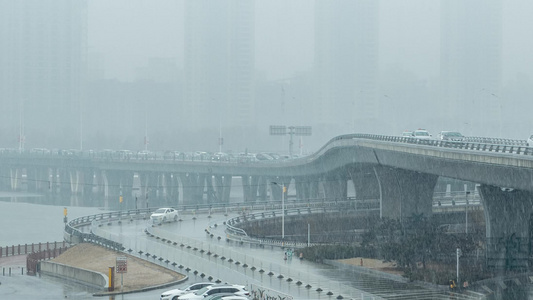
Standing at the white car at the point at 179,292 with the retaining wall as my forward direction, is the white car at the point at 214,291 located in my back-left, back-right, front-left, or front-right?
back-right

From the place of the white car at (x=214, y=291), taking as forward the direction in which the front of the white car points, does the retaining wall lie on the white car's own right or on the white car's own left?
on the white car's own right

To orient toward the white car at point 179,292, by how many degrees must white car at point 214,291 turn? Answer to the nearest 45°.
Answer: approximately 45° to its right

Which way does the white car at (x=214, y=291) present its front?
to the viewer's left
